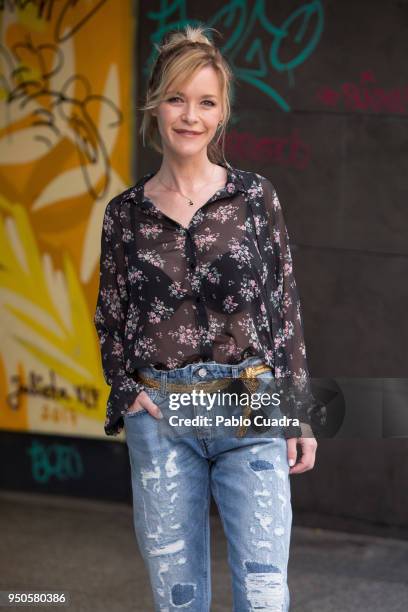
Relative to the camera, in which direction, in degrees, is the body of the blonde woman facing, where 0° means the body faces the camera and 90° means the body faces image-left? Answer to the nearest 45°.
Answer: approximately 0°
